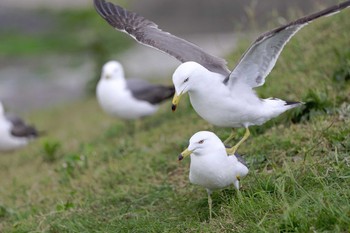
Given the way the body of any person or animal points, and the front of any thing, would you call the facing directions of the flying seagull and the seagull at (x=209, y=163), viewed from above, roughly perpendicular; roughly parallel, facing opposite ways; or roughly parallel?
roughly parallel

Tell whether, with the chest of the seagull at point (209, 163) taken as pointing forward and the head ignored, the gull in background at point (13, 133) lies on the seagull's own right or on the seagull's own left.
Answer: on the seagull's own right

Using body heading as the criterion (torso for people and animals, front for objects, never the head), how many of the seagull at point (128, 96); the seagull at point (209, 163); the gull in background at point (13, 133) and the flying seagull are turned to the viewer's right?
0

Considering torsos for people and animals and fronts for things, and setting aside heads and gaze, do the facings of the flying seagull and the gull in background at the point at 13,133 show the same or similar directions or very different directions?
same or similar directions

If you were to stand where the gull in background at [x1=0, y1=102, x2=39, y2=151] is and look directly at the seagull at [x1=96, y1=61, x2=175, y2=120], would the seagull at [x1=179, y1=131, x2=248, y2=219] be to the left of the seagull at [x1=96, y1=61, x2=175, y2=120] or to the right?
right

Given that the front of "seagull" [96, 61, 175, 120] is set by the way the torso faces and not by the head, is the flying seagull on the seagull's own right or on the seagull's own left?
on the seagull's own left

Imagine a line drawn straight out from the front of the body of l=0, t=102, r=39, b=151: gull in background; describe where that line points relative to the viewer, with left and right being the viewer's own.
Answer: facing to the left of the viewer

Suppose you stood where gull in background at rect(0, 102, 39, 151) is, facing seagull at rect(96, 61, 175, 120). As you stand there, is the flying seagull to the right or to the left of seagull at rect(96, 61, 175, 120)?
right

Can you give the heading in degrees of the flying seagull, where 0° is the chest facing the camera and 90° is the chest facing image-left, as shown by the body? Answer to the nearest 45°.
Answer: approximately 45°

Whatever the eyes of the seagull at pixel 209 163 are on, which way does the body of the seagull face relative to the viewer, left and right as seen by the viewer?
facing the viewer and to the left of the viewer
